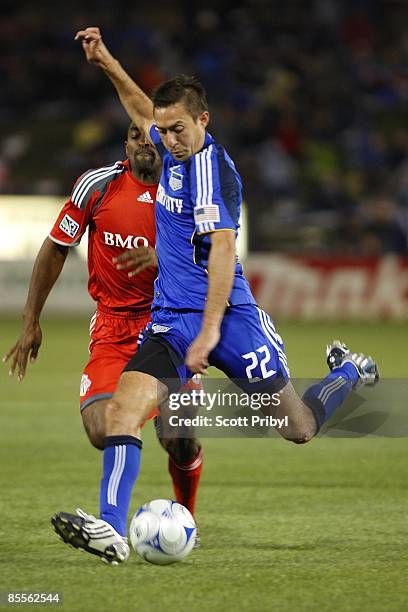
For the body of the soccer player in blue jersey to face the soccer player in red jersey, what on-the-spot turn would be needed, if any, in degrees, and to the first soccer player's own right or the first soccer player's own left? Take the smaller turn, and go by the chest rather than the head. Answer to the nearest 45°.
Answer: approximately 90° to the first soccer player's own right

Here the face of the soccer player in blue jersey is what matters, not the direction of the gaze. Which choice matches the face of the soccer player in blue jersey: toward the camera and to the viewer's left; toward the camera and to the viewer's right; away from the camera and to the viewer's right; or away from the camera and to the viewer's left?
toward the camera and to the viewer's left

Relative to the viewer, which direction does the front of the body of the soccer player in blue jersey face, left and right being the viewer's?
facing the viewer and to the left of the viewer
